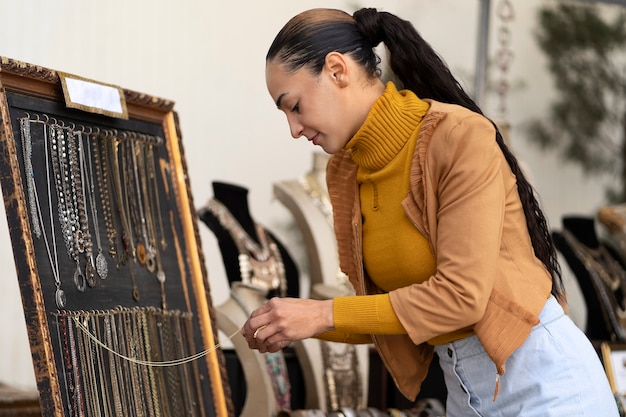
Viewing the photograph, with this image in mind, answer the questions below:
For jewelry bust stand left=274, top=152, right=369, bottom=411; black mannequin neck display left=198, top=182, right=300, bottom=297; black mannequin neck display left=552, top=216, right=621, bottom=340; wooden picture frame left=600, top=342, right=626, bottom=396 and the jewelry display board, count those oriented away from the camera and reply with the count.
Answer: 0

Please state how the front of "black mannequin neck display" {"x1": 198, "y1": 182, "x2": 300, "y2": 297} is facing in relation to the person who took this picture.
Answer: facing the viewer and to the right of the viewer

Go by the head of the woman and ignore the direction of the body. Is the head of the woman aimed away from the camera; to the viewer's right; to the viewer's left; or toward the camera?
to the viewer's left

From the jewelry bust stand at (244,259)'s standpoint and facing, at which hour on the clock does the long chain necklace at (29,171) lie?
The long chain necklace is roughly at 2 o'clock from the jewelry bust stand.

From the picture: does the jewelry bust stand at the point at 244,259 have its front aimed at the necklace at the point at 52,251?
no

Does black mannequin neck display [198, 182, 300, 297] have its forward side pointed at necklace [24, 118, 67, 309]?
no

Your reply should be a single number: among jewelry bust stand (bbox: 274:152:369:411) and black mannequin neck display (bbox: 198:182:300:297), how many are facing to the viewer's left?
0

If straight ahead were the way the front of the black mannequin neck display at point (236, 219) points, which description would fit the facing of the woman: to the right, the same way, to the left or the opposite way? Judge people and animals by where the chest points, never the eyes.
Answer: to the right

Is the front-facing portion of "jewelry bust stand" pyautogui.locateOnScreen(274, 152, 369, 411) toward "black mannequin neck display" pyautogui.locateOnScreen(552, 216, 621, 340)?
no

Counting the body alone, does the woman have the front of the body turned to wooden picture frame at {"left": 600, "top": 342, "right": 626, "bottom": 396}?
no

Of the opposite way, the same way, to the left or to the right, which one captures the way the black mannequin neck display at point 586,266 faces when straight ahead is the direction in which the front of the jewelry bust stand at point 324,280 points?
the same way

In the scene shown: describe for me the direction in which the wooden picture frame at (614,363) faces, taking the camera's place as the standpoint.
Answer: facing the viewer and to the left of the viewer

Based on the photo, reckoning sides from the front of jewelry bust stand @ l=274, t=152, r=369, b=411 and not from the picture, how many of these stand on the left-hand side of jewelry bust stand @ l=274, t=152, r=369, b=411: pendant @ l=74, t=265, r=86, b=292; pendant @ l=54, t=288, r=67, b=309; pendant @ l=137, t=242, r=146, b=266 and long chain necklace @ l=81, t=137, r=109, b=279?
0

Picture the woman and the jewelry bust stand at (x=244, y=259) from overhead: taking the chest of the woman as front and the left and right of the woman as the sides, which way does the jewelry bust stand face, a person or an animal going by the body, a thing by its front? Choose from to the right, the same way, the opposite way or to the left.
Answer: to the left

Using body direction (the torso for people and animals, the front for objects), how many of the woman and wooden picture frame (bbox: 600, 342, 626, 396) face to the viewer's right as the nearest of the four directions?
0
